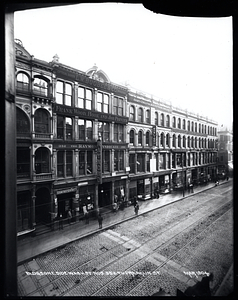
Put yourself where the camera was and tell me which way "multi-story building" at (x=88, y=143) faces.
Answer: facing the viewer and to the right of the viewer
